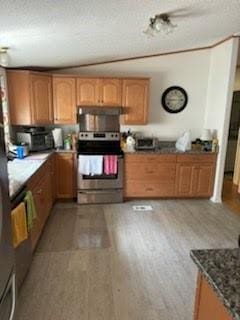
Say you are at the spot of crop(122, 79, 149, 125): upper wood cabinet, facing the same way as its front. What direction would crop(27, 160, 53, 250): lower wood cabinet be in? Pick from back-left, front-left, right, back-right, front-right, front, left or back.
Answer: front-right

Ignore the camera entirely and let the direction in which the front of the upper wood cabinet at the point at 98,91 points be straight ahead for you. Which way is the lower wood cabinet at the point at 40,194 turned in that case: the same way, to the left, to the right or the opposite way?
to the left

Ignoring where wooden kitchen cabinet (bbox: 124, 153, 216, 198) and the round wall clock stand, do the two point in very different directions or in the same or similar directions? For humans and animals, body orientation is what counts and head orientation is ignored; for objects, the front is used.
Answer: same or similar directions

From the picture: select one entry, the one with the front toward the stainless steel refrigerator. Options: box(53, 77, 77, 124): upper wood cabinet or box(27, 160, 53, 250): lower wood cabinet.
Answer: the upper wood cabinet

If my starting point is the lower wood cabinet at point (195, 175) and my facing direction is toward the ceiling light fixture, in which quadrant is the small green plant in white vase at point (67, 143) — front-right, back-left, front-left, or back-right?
front-right

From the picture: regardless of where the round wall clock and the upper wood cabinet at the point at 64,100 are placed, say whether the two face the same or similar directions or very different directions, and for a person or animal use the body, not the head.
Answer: same or similar directions

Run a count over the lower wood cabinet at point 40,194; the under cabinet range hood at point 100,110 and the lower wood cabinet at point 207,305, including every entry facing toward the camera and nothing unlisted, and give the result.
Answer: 1

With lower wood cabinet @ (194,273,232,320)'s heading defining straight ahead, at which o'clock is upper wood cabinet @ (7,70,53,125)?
The upper wood cabinet is roughly at 1 o'clock from the lower wood cabinet.

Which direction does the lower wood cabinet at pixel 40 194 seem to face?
to the viewer's right

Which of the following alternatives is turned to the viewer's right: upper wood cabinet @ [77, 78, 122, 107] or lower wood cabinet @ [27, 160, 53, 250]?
the lower wood cabinet

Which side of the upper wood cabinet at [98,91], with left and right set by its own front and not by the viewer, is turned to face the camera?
front

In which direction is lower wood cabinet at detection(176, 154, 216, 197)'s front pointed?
toward the camera

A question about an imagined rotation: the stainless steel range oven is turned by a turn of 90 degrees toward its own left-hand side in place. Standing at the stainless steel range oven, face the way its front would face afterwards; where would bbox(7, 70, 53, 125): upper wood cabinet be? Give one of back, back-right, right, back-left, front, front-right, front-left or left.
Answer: back

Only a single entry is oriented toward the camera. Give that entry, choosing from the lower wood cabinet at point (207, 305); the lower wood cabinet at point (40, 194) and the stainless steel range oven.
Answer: the stainless steel range oven

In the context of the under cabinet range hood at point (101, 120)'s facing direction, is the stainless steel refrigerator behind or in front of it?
in front

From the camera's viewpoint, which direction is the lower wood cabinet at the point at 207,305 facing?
to the viewer's left

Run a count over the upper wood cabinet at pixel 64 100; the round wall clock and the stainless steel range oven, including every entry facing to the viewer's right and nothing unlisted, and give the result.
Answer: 0
